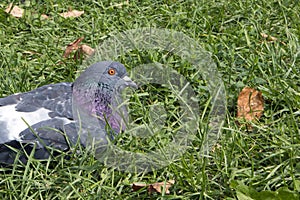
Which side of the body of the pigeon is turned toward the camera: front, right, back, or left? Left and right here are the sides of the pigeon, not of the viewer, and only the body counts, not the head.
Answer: right

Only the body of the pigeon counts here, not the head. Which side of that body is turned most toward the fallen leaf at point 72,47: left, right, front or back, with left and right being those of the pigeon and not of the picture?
left

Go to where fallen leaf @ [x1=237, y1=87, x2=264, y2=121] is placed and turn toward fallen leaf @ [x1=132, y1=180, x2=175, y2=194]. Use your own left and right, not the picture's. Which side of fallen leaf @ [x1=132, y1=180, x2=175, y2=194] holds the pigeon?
right

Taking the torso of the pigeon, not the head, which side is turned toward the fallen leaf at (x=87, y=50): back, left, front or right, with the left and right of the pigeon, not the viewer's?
left

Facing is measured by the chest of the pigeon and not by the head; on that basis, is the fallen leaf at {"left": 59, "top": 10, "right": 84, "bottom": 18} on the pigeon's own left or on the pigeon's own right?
on the pigeon's own left

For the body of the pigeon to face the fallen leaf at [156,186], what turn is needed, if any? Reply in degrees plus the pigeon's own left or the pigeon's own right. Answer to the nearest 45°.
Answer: approximately 45° to the pigeon's own right

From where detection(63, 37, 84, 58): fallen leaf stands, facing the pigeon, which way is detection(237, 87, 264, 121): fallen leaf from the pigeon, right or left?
left

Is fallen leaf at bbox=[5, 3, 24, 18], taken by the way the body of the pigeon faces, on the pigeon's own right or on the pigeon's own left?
on the pigeon's own left

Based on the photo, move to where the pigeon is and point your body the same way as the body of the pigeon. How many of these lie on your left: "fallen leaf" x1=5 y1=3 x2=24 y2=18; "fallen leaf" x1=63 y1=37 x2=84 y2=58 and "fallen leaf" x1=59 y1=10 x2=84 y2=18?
3

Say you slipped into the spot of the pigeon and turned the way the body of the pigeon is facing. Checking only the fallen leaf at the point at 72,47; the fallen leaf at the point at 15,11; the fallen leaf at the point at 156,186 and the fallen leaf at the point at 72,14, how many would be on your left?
3

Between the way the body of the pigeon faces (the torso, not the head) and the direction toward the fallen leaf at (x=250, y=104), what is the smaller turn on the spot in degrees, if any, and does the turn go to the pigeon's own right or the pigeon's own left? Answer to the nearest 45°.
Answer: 0° — it already faces it

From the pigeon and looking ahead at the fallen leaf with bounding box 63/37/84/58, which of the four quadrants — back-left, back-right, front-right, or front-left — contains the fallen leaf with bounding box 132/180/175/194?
back-right
